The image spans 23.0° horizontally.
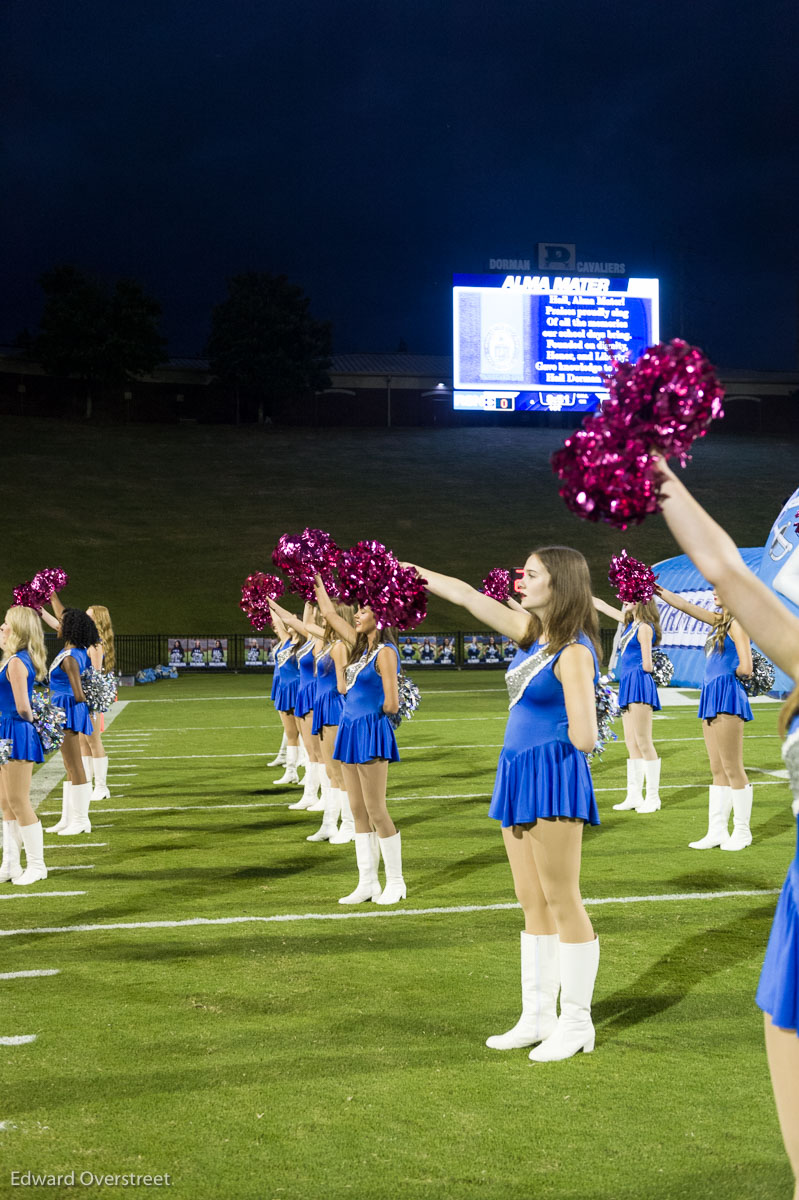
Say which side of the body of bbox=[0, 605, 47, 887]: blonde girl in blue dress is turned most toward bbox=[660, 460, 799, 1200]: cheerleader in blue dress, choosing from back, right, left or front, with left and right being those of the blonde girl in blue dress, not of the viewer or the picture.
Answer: left

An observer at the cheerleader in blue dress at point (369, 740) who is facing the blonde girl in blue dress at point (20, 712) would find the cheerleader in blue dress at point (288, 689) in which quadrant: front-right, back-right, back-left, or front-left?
front-right

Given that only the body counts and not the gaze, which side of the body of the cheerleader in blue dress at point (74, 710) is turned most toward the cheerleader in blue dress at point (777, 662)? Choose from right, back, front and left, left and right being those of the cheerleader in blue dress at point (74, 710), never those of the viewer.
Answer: left

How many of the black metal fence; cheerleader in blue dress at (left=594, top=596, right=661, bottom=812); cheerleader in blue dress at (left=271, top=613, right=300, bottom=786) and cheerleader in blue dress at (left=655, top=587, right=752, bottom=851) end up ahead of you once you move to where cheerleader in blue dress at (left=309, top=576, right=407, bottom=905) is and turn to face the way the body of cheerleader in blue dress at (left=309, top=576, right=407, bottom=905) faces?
0

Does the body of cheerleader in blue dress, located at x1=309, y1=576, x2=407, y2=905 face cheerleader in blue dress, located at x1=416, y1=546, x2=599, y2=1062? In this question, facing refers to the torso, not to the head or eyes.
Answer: no

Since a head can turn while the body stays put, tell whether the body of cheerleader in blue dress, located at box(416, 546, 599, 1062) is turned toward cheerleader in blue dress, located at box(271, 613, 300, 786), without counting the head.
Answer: no

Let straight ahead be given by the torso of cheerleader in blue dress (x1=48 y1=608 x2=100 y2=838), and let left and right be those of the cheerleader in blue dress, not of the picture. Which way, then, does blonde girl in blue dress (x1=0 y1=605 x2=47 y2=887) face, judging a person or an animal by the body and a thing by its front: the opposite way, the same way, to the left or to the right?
the same way

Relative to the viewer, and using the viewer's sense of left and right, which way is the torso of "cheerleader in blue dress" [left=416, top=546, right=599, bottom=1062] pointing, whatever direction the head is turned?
facing to the left of the viewer

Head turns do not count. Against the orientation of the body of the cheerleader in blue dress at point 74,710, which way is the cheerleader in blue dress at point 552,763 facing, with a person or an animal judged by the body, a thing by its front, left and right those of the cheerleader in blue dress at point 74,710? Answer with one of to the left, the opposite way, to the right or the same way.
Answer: the same way

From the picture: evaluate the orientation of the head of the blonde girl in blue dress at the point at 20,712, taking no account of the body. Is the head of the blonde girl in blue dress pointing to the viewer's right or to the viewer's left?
to the viewer's left

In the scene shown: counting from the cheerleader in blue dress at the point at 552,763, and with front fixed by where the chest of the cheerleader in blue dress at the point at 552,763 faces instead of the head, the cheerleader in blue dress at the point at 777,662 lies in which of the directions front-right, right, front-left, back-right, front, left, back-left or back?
left

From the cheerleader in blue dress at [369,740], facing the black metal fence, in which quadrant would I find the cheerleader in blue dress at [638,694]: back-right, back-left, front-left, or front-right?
front-right
